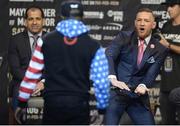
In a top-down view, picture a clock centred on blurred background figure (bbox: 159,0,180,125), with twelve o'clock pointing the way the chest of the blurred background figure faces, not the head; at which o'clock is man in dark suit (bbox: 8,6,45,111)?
The man in dark suit is roughly at 1 o'clock from the blurred background figure.

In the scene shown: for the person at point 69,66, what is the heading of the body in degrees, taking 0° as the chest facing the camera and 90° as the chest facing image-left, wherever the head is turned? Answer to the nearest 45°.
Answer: approximately 180°

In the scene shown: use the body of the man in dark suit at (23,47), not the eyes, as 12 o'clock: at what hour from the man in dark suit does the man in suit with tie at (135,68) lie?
The man in suit with tie is roughly at 10 o'clock from the man in dark suit.

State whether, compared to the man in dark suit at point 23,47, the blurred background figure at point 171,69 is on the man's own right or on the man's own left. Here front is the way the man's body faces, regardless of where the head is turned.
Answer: on the man's own left

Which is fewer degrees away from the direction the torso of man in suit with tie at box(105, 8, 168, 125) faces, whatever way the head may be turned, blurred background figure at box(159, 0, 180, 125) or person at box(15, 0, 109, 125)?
the person
